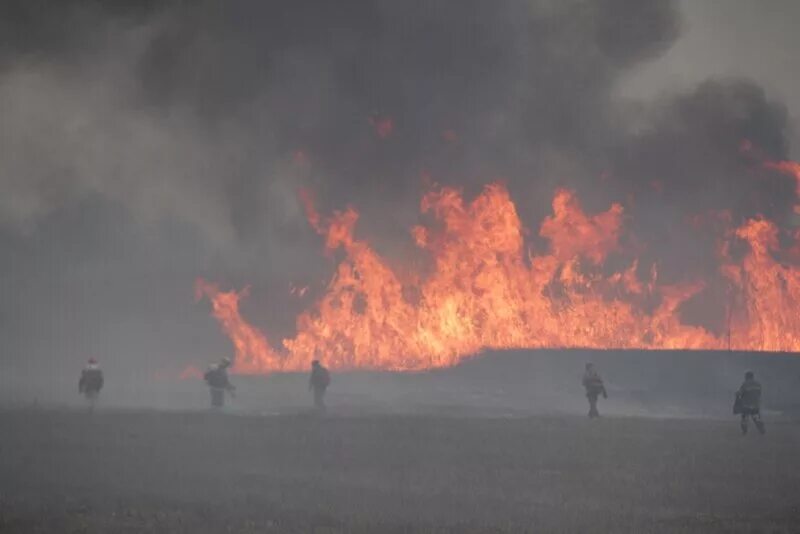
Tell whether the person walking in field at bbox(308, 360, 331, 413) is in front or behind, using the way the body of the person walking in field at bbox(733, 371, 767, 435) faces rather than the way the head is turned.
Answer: in front

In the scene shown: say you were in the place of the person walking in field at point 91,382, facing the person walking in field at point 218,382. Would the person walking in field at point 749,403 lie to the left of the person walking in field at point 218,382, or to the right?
right

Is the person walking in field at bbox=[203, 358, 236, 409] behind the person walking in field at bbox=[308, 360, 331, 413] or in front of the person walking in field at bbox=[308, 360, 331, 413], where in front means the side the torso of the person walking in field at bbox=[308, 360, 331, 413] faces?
in front

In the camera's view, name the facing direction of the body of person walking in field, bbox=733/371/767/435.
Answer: away from the camera
